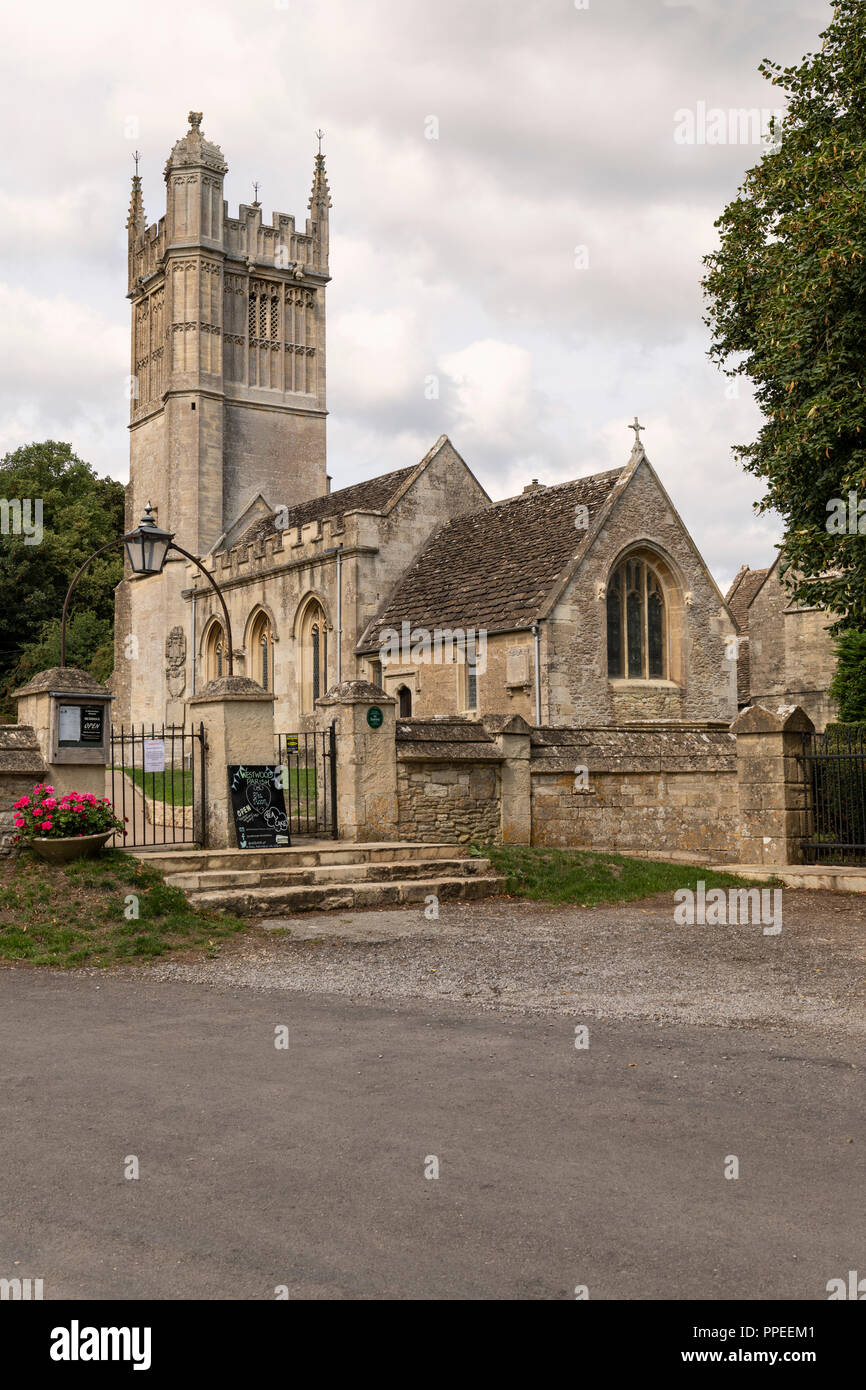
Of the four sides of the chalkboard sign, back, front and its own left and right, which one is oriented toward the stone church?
back

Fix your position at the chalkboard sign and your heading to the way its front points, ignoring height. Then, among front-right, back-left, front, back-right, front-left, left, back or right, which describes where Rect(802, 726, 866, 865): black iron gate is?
left

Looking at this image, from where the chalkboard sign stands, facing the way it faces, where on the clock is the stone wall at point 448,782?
The stone wall is roughly at 8 o'clock from the chalkboard sign.

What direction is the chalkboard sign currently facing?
toward the camera

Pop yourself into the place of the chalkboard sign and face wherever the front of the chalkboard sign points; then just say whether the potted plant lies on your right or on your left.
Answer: on your right

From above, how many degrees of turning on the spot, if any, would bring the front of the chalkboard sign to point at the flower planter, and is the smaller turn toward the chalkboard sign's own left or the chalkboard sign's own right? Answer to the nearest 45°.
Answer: approximately 45° to the chalkboard sign's own right

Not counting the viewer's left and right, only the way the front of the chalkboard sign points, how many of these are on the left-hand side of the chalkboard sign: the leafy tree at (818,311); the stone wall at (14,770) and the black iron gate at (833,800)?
2

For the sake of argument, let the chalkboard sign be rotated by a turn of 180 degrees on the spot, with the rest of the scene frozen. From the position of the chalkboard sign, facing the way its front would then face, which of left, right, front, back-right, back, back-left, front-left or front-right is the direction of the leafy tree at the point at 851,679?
front-right

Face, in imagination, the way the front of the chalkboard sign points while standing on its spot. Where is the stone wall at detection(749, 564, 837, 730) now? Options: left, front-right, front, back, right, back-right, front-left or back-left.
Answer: back-left

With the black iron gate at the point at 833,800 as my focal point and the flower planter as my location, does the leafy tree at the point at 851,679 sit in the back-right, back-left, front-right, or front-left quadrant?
front-left

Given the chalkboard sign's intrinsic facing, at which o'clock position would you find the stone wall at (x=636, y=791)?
The stone wall is roughly at 8 o'clock from the chalkboard sign.

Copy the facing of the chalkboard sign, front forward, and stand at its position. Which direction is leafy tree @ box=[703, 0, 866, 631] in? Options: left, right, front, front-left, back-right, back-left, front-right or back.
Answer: left
